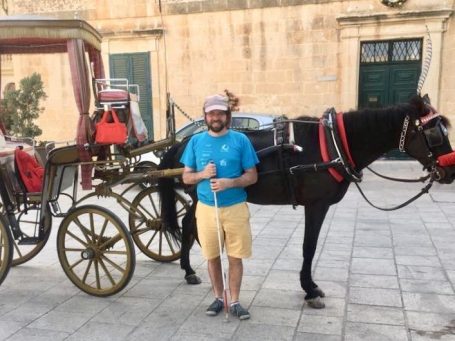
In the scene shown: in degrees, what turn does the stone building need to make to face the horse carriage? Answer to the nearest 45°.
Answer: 0° — it already faces it

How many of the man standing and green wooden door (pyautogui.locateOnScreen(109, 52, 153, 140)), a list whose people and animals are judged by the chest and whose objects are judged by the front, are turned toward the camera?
2

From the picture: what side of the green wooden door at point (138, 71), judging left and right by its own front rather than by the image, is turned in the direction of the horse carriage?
front

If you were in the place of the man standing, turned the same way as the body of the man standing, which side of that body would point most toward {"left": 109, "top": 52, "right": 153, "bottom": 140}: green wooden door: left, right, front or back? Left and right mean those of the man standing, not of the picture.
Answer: back

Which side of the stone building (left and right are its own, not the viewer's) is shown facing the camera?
front

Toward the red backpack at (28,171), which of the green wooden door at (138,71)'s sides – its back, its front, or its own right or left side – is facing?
front

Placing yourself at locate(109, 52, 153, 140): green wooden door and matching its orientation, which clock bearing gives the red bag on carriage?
The red bag on carriage is roughly at 12 o'clock from the green wooden door.

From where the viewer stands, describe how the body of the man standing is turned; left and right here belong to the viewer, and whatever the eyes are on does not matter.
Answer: facing the viewer

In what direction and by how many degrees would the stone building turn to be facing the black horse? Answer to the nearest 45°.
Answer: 0° — it already faces it

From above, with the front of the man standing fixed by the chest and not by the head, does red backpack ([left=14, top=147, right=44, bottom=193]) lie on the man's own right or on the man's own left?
on the man's own right

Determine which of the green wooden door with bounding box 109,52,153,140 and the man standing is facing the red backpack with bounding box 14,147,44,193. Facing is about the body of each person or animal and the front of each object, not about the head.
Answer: the green wooden door

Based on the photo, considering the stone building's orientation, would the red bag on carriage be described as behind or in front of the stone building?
in front

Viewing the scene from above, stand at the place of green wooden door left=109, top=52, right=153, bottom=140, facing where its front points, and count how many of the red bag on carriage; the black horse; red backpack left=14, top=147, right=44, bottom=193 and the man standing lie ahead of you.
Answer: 4

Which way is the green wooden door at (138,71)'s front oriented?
toward the camera

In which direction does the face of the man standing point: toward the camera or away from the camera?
toward the camera

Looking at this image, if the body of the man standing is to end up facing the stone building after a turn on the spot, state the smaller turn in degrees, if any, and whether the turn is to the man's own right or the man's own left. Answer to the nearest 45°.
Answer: approximately 180°
